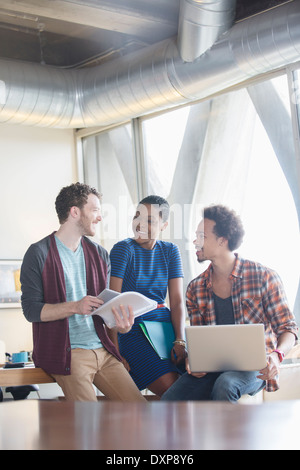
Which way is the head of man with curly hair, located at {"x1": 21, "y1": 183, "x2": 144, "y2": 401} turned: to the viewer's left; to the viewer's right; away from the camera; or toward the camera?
to the viewer's right

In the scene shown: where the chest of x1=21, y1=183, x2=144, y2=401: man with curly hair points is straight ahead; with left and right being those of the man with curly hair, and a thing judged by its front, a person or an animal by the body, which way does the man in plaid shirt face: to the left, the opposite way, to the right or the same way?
to the right

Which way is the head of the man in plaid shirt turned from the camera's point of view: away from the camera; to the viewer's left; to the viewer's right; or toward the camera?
to the viewer's left

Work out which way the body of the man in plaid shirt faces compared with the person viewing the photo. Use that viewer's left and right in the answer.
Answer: facing the viewer and to the left of the viewer

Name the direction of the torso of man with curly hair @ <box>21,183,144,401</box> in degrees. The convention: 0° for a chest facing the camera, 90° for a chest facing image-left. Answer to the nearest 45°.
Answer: approximately 315°

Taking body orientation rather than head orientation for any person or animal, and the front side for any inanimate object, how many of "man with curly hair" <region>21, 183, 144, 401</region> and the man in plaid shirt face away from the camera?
0

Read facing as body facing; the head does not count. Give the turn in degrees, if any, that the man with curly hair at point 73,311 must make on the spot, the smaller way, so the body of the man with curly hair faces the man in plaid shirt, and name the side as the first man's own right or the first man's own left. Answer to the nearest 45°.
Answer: approximately 45° to the first man's own left

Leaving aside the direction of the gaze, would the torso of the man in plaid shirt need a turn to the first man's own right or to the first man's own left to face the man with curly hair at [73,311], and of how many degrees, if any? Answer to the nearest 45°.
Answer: approximately 45° to the first man's own right
